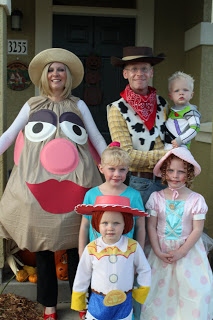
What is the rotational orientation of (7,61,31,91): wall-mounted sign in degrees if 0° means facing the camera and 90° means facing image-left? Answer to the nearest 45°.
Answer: approximately 0°

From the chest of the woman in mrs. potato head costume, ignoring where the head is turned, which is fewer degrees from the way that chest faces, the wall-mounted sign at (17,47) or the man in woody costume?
the man in woody costume

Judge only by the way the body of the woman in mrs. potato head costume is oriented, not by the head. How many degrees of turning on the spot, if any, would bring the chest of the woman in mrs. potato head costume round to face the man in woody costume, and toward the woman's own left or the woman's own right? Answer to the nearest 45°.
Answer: approximately 90° to the woman's own left

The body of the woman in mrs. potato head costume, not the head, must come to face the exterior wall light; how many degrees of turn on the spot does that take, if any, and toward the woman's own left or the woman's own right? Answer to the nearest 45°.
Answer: approximately 180°

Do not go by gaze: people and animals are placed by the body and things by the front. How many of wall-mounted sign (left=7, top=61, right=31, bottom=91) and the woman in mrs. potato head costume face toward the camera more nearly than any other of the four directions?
2

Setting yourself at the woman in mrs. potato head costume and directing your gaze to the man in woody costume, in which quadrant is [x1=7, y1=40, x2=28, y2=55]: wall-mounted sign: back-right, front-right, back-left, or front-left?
back-left
